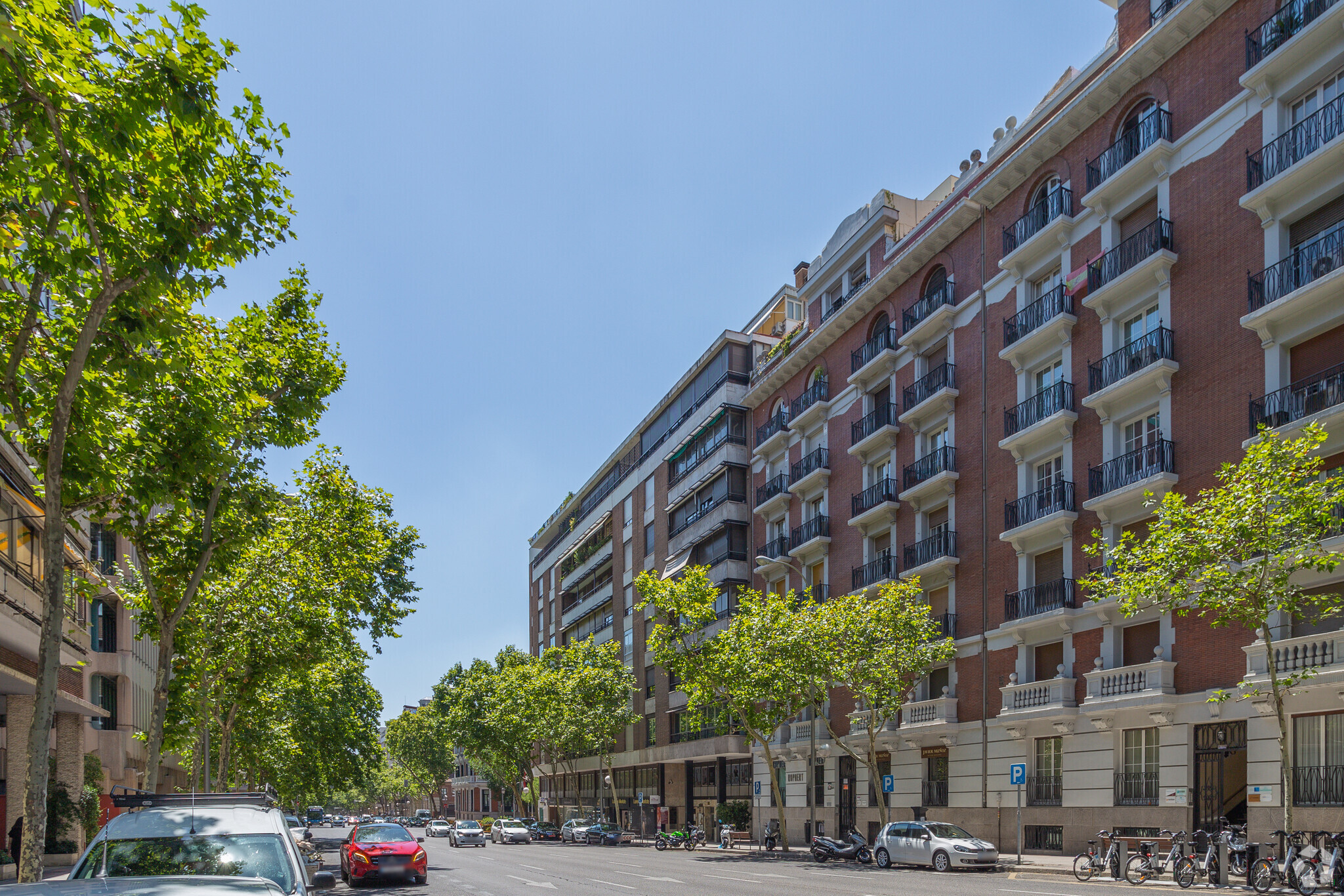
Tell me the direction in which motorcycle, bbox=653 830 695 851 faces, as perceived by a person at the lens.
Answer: facing to the right of the viewer

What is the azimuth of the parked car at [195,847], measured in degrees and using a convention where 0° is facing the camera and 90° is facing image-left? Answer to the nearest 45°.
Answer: approximately 0°

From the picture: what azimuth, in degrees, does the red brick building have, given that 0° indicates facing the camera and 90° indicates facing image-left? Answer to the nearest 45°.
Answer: approximately 45°

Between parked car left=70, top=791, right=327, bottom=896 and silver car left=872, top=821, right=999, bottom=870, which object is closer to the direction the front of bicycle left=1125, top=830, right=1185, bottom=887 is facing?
the silver car
